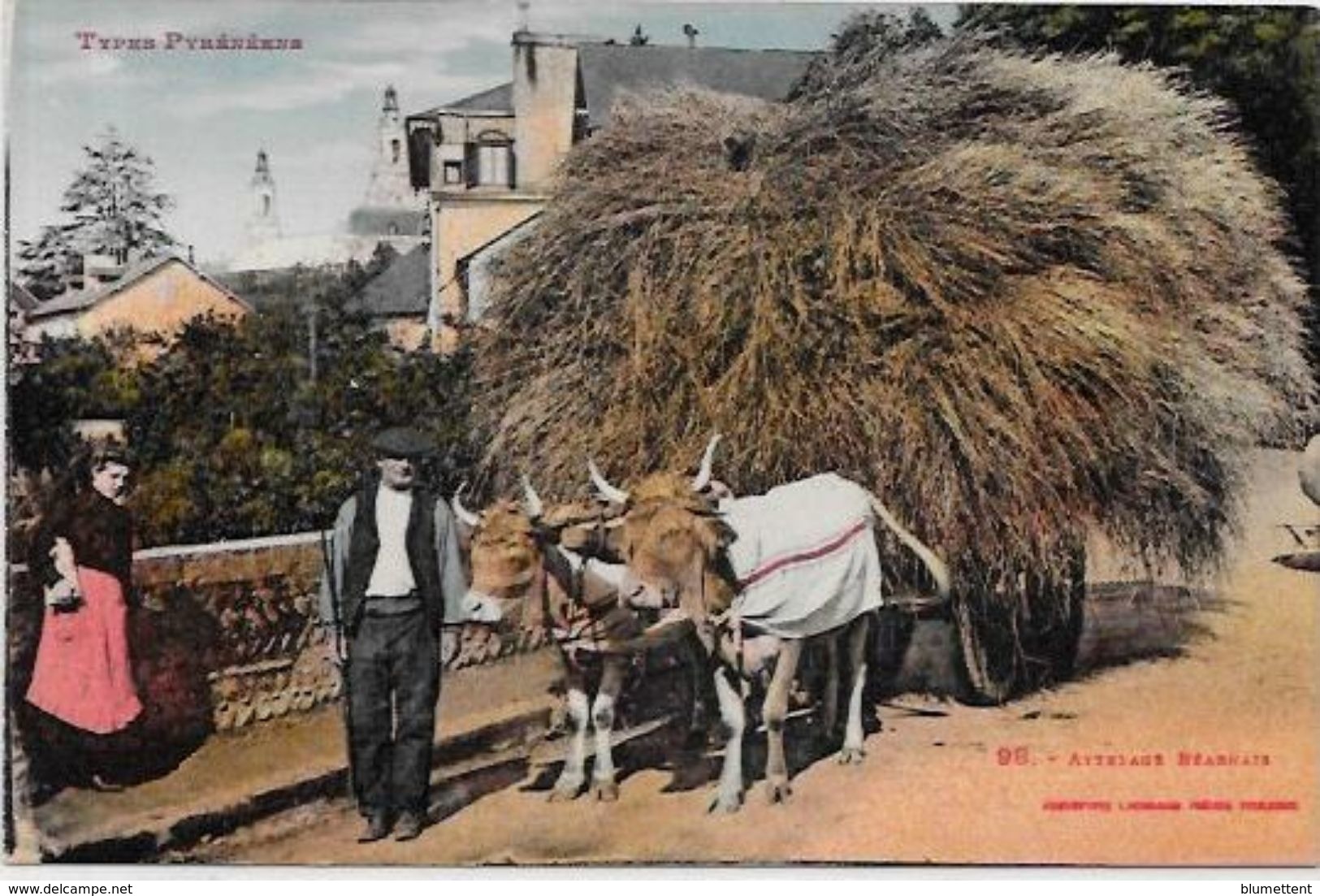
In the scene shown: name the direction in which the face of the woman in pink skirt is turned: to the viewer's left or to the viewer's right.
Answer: to the viewer's right

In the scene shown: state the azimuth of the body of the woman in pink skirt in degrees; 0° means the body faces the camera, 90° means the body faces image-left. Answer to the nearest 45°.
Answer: approximately 315°

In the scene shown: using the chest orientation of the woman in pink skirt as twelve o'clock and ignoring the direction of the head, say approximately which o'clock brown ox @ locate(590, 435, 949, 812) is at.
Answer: The brown ox is roughly at 11 o'clock from the woman in pink skirt.

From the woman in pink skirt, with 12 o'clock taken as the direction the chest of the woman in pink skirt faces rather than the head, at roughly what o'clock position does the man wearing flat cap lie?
The man wearing flat cap is roughly at 11 o'clock from the woman in pink skirt.

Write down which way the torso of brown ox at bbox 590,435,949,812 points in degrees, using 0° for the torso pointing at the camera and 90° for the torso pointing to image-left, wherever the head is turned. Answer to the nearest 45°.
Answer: approximately 45°

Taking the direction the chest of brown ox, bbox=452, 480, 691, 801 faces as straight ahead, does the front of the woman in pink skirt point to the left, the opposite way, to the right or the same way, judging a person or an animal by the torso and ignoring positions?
to the left
